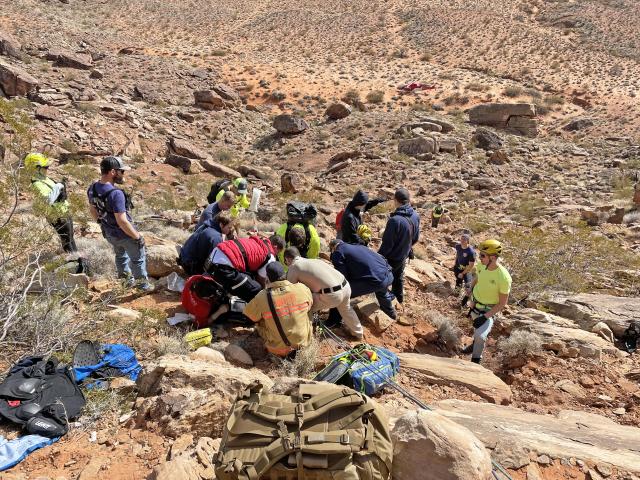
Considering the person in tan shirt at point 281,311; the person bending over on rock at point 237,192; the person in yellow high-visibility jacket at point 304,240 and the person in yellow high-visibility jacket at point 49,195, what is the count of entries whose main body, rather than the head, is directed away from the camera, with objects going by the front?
1

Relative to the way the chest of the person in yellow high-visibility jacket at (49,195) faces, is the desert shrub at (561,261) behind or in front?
in front

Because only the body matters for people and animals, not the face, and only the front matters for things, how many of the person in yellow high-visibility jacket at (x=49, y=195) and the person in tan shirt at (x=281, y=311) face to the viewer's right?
1

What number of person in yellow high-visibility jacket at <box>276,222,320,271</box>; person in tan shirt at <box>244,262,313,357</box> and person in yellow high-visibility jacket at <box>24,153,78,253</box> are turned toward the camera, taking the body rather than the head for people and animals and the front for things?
1

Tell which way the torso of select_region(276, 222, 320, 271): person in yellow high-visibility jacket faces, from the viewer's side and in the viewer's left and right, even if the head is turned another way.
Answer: facing the viewer

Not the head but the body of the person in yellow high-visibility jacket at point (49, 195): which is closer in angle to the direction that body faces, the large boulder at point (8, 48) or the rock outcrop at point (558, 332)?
the rock outcrop

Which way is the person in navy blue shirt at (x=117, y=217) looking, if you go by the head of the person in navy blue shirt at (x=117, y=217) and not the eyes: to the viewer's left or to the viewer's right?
to the viewer's right

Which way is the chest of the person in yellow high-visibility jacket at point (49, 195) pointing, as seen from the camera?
to the viewer's right

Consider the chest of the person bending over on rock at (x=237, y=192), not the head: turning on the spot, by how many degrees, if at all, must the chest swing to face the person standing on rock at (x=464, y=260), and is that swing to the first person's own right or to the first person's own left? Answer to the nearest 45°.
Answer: approximately 45° to the first person's own left

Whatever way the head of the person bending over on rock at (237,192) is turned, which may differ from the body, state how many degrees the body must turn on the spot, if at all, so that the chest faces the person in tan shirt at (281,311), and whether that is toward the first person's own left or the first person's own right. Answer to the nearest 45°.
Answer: approximately 45° to the first person's own right

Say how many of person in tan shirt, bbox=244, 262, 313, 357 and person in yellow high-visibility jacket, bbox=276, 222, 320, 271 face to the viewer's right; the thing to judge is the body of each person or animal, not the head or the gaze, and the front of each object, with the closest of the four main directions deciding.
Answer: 0

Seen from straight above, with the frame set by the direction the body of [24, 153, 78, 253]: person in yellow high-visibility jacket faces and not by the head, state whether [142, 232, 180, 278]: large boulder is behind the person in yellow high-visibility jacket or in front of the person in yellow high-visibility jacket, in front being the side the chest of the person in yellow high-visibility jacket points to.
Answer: in front
